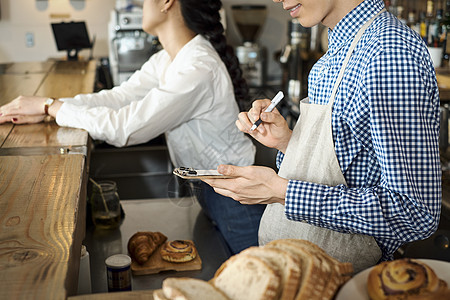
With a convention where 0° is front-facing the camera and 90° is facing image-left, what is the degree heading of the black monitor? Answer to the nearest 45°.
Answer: approximately 0°

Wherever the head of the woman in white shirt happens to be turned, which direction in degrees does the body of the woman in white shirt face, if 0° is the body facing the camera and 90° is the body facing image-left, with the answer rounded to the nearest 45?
approximately 90°

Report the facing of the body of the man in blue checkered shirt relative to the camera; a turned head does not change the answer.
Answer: to the viewer's left

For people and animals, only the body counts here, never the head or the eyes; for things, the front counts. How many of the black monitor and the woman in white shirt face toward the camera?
1

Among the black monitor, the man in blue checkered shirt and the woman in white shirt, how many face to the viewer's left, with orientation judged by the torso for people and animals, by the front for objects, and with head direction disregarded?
2

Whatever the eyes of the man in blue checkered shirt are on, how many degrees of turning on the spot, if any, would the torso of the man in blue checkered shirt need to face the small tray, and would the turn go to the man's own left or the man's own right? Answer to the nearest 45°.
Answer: approximately 45° to the man's own right

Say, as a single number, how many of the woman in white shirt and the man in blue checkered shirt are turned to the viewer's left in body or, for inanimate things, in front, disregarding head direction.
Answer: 2
